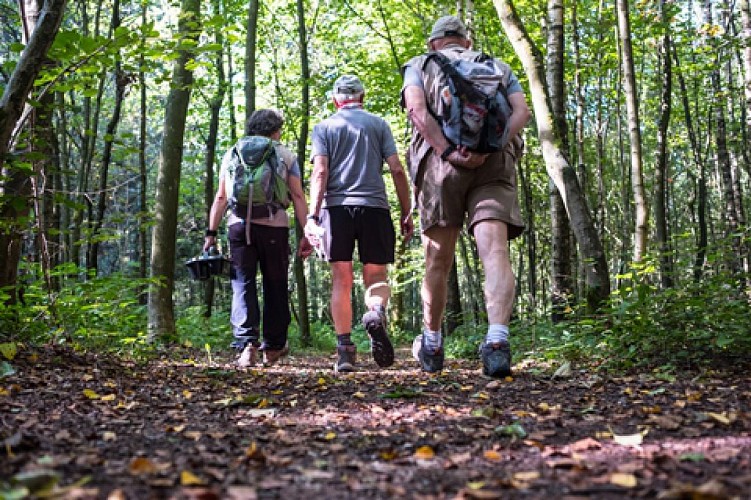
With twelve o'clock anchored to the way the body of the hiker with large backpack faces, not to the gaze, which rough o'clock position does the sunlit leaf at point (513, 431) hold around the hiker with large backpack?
The sunlit leaf is roughly at 6 o'clock from the hiker with large backpack.

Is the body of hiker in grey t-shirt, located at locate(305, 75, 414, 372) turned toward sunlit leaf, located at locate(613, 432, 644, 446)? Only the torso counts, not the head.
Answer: no

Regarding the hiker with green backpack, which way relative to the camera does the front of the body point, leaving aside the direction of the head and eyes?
away from the camera

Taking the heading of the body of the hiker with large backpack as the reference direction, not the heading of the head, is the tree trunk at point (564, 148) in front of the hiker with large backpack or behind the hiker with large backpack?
in front

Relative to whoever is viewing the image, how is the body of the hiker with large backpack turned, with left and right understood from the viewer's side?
facing away from the viewer

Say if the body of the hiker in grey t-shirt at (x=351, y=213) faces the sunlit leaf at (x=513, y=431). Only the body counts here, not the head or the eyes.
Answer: no

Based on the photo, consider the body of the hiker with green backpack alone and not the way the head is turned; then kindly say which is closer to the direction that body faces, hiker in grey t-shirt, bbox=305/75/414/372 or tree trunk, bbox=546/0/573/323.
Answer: the tree trunk

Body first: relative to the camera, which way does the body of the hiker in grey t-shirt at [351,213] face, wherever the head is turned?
away from the camera

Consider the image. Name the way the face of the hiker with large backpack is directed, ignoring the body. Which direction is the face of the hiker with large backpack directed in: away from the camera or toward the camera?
away from the camera

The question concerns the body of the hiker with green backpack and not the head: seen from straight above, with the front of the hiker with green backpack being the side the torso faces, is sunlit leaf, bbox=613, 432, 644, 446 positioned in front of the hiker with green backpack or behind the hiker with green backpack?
behind

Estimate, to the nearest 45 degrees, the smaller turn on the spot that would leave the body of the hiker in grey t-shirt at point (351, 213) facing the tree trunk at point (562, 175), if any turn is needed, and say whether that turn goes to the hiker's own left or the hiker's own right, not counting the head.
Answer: approximately 90° to the hiker's own right

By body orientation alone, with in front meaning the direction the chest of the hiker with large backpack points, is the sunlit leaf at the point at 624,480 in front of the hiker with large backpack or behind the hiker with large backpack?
behind

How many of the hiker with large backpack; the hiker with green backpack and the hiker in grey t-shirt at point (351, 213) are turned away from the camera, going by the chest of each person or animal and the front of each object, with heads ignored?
3

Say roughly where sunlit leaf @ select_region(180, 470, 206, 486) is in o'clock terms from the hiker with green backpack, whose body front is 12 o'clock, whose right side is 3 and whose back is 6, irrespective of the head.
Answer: The sunlit leaf is roughly at 6 o'clock from the hiker with green backpack.

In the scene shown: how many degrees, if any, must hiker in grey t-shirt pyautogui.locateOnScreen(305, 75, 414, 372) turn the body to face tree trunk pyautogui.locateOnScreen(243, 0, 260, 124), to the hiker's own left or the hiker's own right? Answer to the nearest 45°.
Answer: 0° — they already face it

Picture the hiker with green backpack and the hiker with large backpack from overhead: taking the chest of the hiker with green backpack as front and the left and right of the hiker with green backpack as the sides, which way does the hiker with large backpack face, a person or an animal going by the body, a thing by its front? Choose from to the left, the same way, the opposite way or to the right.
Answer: the same way

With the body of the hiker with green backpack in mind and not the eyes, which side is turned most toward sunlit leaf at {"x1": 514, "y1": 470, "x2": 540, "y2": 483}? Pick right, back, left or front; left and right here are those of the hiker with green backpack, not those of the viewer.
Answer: back

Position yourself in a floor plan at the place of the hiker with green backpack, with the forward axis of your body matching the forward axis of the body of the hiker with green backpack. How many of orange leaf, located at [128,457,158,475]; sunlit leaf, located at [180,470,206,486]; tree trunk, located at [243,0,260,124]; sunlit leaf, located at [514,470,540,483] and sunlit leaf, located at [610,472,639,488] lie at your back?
4

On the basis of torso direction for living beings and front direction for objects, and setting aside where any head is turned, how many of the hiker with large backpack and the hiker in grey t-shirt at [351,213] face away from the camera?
2

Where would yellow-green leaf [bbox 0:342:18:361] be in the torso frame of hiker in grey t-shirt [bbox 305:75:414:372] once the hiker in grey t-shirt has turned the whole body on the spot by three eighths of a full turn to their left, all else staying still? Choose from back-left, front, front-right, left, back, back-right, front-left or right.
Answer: front
